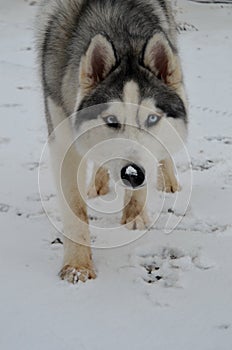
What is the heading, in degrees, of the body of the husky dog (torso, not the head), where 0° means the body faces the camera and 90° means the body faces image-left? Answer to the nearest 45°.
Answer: approximately 0°
